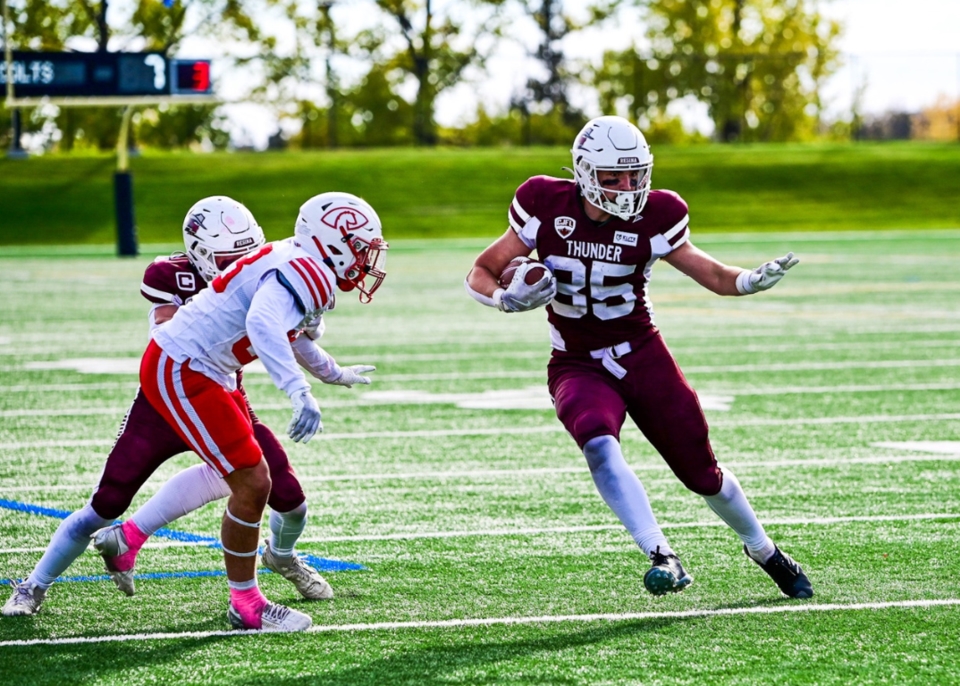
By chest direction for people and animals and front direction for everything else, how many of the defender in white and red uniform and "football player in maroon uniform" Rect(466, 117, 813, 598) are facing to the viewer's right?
1

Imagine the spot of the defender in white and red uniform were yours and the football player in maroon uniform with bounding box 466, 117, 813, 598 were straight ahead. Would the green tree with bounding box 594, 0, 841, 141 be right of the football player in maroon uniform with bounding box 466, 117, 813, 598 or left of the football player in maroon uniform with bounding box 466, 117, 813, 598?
left

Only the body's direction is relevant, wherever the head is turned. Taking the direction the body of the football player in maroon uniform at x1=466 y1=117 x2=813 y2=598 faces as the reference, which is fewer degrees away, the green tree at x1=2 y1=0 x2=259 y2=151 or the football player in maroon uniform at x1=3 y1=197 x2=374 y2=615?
the football player in maroon uniform

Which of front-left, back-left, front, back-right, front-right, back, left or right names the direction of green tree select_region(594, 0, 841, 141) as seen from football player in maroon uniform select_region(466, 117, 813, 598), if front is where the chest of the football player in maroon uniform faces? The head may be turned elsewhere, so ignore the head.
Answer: back

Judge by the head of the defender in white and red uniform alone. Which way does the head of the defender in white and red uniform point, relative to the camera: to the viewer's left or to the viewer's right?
to the viewer's right

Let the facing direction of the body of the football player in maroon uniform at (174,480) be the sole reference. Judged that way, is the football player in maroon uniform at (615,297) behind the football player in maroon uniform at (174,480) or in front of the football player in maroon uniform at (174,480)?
in front

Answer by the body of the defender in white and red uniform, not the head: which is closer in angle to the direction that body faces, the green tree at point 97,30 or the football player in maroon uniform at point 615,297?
the football player in maroon uniform

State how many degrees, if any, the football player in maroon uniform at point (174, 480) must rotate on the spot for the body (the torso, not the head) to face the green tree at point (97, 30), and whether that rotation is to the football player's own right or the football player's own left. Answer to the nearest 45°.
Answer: approximately 135° to the football player's own left

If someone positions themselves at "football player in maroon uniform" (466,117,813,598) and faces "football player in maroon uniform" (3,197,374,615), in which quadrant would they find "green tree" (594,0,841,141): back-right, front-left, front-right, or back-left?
back-right

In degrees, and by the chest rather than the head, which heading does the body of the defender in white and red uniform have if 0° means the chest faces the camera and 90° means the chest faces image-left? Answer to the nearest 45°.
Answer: approximately 270°

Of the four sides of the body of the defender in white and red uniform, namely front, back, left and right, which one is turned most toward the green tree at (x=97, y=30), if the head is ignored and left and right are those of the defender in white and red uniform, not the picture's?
left

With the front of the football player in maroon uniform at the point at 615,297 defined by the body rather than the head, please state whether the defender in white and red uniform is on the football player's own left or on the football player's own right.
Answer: on the football player's own right
